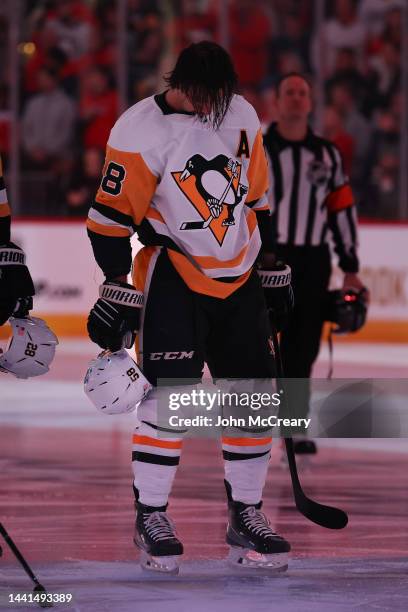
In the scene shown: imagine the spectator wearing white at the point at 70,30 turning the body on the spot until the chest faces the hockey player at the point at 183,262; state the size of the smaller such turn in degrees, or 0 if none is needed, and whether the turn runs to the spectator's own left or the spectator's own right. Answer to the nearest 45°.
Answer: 0° — they already face them

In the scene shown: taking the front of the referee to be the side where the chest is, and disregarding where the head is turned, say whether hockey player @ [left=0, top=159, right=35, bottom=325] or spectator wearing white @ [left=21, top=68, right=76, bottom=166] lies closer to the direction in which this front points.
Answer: the hockey player

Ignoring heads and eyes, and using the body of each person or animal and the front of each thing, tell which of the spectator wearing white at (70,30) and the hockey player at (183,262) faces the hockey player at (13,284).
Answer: the spectator wearing white

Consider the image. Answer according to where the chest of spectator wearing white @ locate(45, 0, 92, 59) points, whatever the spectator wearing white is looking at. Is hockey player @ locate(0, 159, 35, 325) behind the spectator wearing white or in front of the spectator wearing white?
in front

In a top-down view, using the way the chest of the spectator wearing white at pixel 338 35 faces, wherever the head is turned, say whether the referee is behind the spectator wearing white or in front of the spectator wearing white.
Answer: in front

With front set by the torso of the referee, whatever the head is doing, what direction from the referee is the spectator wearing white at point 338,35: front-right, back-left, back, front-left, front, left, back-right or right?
back

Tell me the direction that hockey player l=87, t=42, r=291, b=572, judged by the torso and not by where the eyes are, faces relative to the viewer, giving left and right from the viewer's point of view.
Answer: facing the viewer and to the right of the viewer

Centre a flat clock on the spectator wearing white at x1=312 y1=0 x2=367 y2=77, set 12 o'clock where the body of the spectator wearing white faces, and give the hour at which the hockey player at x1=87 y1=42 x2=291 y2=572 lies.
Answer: The hockey player is roughly at 12 o'clock from the spectator wearing white.
